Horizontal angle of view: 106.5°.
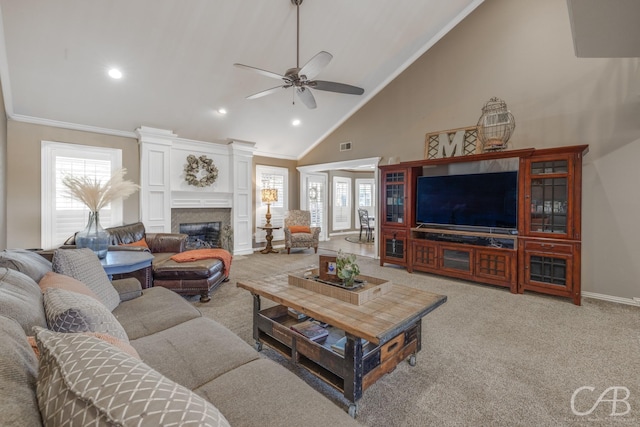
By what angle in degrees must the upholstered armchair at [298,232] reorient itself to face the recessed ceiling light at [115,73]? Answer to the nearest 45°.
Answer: approximately 90° to its right

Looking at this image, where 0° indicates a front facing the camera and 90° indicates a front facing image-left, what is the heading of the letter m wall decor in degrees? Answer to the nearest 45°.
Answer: approximately 0°

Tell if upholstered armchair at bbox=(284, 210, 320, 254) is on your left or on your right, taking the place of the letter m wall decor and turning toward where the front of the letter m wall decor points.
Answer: on your right

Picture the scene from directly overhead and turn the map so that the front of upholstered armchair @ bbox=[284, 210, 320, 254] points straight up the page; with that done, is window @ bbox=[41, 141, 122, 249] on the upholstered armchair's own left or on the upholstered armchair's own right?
on the upholstered armchair's own right

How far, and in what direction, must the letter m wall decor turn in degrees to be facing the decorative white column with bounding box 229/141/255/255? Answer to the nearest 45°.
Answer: approximately 90° to its right

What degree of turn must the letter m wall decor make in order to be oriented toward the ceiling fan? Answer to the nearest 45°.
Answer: approximately 45° to its right

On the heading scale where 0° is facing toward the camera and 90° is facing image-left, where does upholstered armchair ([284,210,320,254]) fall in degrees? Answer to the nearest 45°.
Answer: approximately 315°

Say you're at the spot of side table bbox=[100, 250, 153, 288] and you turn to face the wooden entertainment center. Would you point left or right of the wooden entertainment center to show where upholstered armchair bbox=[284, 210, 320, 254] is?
left

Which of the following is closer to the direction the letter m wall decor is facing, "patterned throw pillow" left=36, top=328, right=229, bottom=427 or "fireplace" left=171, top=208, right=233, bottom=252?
the patterned throw pillow

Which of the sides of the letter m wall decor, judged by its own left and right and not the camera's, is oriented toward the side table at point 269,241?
right

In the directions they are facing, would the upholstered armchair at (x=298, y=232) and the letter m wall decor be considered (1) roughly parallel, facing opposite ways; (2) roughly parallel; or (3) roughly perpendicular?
roughly perpendicular
